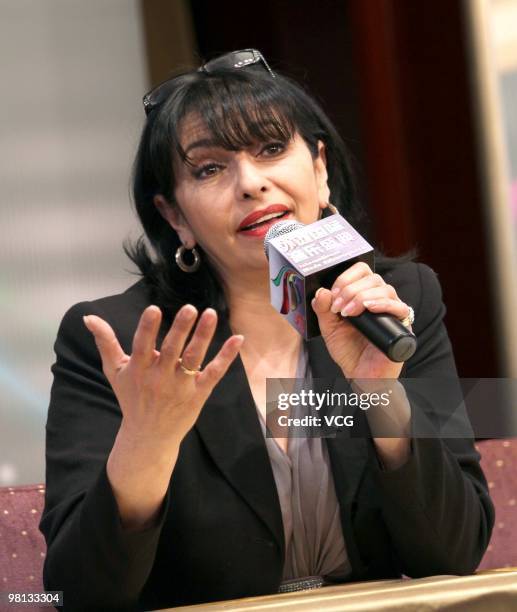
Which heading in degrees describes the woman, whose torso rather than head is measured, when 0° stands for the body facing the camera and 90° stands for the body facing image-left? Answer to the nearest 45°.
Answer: approximately 0°
